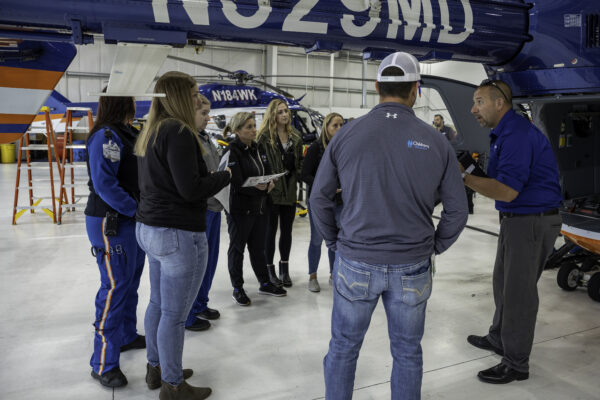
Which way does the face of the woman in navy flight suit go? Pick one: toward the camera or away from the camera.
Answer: away from the camera

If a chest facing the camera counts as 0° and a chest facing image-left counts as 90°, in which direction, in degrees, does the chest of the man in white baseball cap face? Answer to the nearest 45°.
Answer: approximately 180°

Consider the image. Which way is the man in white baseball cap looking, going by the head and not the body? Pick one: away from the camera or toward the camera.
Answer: away from the camera

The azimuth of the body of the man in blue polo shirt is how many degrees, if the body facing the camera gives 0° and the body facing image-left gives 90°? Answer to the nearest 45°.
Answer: approximately 90°

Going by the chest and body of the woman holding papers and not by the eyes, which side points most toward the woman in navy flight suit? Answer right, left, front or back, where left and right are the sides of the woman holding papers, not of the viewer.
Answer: right

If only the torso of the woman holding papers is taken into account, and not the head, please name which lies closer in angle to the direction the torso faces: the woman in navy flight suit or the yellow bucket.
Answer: the woman in navy flight suit

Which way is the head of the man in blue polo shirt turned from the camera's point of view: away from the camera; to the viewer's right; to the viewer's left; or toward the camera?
to the viewer's left

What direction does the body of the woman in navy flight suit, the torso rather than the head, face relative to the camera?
to the viewer's right

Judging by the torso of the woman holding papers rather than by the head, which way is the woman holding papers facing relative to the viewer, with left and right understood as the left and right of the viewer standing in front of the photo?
facing the viewer and to the right of the viewer

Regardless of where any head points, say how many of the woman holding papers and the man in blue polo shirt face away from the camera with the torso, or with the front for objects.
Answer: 0
